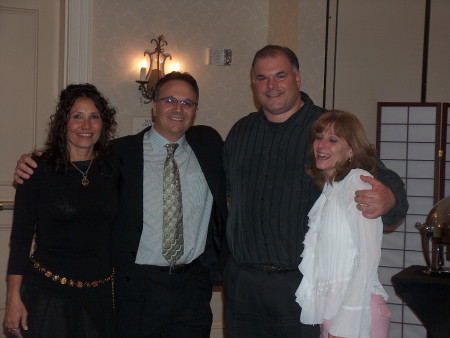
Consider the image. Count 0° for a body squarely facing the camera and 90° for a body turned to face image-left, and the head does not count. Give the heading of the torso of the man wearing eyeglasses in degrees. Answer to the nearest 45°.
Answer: approximately 0°

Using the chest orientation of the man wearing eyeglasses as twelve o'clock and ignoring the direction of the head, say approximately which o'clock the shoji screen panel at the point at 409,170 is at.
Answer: The shoji screen panel is roughly at 8 o'clock from the man wearing eyeglasses.

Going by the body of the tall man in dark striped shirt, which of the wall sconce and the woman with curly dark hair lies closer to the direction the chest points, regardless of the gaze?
the woman with curly dark hair

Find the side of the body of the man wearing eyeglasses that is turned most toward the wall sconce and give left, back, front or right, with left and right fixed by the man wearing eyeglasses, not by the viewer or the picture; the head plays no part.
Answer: back

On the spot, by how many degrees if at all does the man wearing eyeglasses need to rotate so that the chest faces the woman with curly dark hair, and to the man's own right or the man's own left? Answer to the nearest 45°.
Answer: approximately 45° to the man's own right

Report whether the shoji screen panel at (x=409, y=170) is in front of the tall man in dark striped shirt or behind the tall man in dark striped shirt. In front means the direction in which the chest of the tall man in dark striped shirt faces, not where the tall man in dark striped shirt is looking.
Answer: behind

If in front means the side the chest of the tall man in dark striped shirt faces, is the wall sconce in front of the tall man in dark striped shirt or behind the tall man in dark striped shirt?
behind

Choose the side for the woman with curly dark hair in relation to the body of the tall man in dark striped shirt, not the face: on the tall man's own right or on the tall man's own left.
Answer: on the tall man's own right
